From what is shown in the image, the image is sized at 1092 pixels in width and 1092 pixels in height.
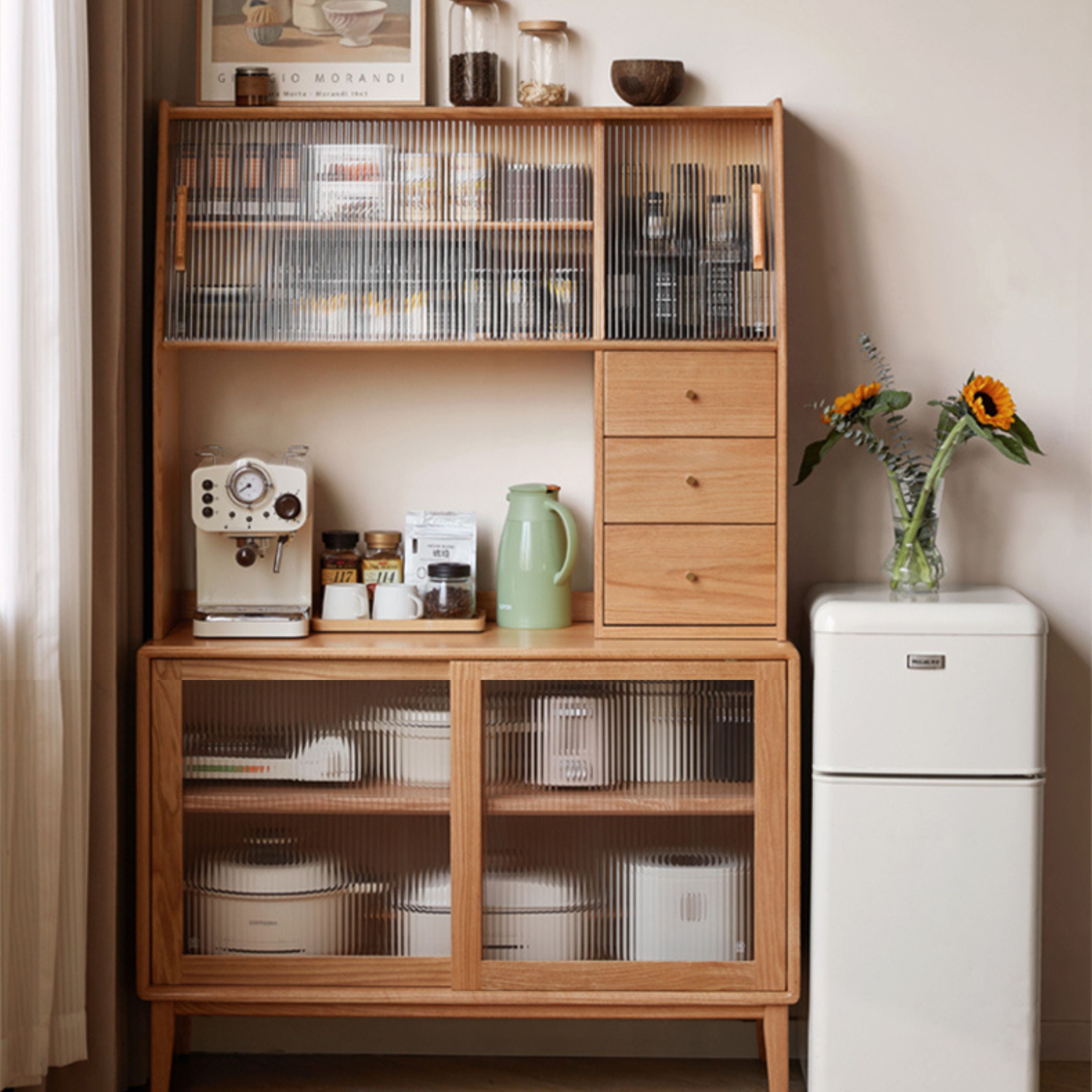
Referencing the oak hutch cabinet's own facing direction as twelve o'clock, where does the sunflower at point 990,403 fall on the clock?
The sunflower is roughly at 9 o'clock from the oak hutch cabinet.

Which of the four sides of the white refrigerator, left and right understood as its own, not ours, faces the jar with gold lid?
right

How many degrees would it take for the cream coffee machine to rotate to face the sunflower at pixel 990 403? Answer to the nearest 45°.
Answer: approximately 90° to its left

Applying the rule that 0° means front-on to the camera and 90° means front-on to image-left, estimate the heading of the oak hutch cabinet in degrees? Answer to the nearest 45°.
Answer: approximately 0°

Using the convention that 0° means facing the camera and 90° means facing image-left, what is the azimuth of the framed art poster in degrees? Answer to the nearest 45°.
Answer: approximately 0°

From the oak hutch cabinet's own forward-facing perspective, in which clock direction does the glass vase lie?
The glass vase is roughly at 9 o'clock from the oak hutch cabinet.
